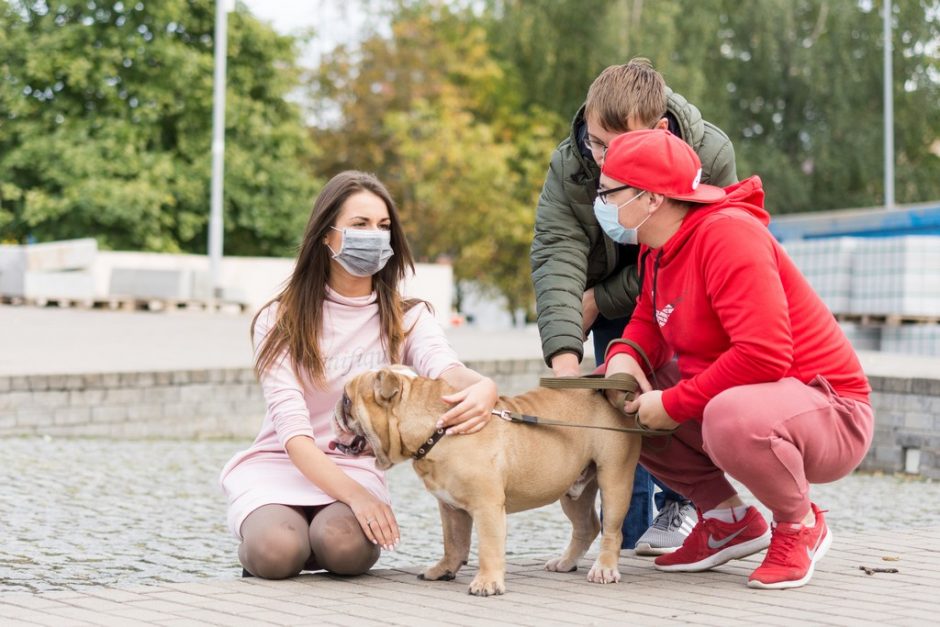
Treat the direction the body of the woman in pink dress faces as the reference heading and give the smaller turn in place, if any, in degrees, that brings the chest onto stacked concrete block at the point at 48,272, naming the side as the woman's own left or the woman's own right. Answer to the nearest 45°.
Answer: approximately 180°

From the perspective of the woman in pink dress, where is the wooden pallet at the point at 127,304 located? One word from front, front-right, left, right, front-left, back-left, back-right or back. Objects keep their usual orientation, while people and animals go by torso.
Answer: back

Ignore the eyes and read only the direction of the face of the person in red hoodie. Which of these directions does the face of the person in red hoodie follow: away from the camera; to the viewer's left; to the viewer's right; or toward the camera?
to the viewer's left

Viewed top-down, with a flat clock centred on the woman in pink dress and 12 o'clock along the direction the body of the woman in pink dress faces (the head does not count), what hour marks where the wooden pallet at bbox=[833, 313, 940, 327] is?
The wooden pallet is roughly at 7 o'clock from the woman in pink dress.

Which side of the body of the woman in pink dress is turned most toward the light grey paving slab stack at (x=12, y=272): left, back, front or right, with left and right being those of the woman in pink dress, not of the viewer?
back

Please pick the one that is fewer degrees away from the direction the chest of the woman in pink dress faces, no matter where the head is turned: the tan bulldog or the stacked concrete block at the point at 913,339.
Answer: the tan bulldog

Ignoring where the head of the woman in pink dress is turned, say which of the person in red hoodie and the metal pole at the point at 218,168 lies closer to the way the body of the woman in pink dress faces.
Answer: the person in red hoodie

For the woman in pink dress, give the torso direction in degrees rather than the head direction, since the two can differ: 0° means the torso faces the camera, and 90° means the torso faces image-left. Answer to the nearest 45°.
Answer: approximately 0°

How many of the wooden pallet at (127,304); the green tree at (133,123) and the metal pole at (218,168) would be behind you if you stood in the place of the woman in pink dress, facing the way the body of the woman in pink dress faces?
3

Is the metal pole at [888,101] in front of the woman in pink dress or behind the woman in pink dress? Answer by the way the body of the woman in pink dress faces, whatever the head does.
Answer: behind

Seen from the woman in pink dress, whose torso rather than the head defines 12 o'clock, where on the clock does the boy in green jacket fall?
The boy in green jacket is roughly at 9 o'clock from the woman in pink dress.

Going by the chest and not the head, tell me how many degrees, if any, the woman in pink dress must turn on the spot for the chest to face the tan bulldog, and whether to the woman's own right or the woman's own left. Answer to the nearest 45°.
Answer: approximately 45° to the woman's own left
